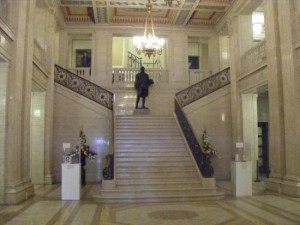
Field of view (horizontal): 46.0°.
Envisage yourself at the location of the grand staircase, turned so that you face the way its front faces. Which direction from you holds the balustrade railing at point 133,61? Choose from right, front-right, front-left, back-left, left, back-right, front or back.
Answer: back

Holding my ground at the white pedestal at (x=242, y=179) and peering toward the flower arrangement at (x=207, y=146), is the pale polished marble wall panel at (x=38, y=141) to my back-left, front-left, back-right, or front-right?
front-left

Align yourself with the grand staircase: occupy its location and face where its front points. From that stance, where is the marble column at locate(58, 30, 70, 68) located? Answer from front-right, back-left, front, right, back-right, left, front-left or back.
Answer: back-right

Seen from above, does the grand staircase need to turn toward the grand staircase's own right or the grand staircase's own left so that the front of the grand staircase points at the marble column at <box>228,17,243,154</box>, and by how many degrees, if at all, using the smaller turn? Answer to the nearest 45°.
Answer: approximately 135° to the grand staircase's own left

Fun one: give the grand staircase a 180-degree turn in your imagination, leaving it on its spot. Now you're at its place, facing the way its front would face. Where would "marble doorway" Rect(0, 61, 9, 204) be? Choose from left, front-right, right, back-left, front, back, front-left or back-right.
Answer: back-left

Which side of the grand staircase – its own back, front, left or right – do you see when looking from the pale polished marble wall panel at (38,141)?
right

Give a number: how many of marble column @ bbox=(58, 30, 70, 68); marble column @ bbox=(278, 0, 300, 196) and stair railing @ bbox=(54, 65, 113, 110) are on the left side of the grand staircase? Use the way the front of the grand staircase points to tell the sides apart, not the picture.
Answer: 1

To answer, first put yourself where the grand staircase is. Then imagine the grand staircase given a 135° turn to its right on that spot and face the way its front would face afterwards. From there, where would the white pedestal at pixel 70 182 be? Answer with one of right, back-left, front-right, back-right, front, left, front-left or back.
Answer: left

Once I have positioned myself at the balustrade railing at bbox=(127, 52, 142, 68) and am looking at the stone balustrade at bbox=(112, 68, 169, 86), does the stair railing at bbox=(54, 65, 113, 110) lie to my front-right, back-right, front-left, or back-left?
front-right

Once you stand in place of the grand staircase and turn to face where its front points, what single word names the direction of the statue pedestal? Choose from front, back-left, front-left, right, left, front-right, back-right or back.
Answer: back

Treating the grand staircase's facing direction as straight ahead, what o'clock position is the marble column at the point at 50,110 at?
The marble column is roughly at 4 o'clock from the grand staircase.

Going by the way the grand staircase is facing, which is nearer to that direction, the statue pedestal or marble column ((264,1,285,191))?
the marble column

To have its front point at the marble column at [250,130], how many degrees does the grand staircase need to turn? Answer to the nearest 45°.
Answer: approximately 135° to its left

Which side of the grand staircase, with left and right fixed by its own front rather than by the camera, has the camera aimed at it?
front

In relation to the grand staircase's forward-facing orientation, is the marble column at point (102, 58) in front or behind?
behind

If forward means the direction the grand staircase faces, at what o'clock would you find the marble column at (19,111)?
The marble column is roughly at 2 o'clock from the grand staircase.

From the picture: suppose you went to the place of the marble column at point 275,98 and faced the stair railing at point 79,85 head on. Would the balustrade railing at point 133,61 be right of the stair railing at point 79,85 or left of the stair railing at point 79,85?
right

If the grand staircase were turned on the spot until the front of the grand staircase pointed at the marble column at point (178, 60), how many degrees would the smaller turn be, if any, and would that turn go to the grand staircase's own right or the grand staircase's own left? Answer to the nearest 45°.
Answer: approximately 180°
